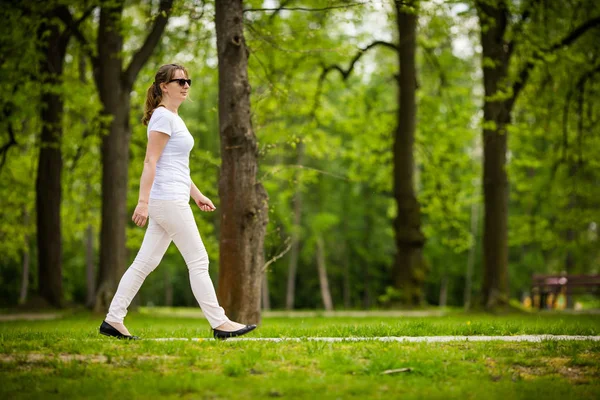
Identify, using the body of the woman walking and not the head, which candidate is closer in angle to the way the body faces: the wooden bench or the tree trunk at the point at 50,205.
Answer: the wooden bench

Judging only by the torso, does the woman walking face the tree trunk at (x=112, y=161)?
no

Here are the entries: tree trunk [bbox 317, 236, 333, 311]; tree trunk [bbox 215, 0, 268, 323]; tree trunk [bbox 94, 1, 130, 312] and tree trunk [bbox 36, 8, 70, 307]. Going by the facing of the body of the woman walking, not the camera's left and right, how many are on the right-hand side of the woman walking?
0

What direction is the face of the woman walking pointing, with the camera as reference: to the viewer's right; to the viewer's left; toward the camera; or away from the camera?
to the viewer's right

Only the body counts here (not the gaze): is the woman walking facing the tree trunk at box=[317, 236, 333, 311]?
no

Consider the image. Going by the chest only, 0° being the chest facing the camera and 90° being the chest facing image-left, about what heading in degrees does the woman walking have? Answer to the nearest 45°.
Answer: approximately 270°

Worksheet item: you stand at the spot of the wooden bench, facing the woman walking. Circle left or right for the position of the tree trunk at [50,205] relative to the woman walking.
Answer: right
